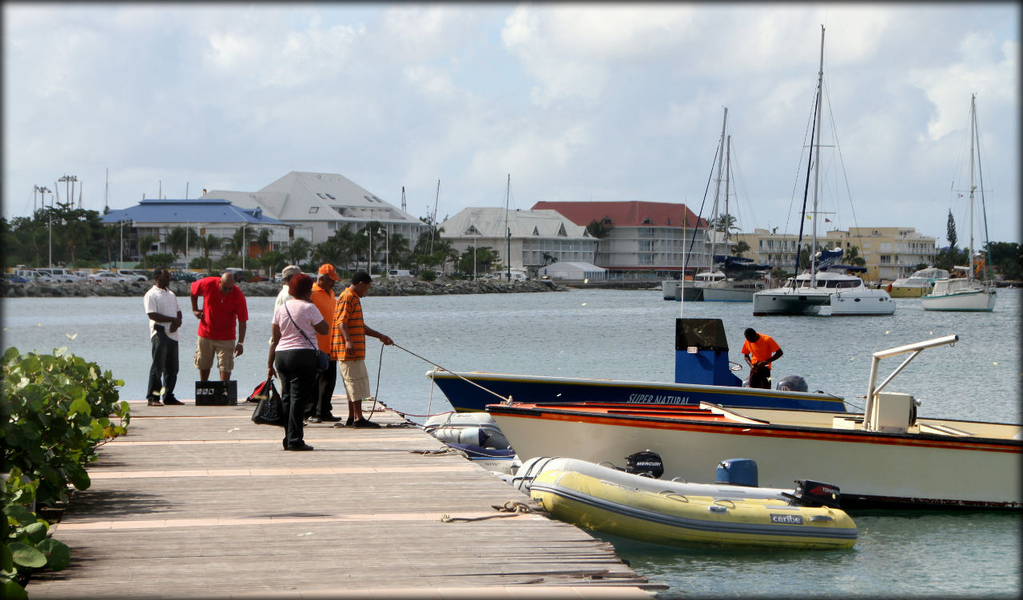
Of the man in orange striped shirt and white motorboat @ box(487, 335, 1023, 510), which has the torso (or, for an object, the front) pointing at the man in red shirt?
the white motorboat

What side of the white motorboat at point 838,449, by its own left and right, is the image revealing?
left

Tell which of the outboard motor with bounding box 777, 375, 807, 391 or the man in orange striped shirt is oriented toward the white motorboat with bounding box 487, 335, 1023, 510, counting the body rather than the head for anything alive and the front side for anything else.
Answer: the man in orange striped shirt

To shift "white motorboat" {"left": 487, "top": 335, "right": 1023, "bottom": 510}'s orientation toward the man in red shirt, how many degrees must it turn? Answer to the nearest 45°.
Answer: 0° — it already faces them

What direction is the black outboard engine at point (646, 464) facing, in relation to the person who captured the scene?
facing to the left of the viewer

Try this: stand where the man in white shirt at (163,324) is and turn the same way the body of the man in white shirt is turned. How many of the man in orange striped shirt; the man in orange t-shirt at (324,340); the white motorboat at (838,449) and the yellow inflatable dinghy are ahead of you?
4

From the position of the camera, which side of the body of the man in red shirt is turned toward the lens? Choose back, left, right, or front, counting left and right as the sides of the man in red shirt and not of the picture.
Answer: front

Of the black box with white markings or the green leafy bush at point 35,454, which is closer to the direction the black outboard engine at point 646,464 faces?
the black box with white markings

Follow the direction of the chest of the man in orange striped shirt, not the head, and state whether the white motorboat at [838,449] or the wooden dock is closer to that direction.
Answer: the white motorboat

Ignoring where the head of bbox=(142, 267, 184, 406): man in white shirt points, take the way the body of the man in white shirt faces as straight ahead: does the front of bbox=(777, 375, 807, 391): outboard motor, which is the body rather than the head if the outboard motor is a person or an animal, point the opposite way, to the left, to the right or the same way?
the opposite way

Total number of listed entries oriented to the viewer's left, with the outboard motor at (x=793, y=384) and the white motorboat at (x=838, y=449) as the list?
2

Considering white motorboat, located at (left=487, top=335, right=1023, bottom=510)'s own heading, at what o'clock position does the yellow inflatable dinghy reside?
The yellow inflatable dinghy is roughly at 10 o'clock from the white motorboat.

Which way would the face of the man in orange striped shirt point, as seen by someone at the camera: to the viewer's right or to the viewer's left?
to the viewer's right

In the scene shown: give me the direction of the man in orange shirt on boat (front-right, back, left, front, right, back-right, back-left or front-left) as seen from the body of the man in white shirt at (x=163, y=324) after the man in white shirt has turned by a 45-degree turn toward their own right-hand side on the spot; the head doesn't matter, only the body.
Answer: left

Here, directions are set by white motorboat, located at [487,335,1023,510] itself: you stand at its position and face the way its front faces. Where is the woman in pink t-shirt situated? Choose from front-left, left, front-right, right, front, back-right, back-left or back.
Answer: front-left

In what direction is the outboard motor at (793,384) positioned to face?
to the viewer's left

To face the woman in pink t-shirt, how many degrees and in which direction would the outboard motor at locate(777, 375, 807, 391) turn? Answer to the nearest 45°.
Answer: approximately 45° to its left
